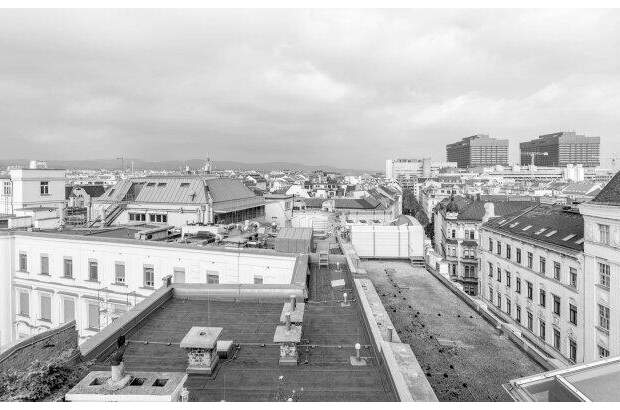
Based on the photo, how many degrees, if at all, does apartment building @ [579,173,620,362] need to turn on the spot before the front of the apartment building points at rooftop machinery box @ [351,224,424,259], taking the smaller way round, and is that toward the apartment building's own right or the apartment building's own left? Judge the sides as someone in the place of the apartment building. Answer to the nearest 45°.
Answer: approximately 45° to the apartment building's own right

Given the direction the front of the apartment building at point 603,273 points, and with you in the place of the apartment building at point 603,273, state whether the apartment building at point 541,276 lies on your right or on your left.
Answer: on your right

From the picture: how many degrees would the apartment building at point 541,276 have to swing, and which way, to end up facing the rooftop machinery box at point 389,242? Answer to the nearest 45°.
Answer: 0° — it already faces it

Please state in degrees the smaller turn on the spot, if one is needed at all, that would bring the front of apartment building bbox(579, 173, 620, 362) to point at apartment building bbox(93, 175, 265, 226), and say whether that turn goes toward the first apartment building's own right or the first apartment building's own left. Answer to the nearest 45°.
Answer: approximately 45° to the first apartment building's own right

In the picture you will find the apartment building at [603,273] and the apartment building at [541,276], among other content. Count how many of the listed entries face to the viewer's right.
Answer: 0

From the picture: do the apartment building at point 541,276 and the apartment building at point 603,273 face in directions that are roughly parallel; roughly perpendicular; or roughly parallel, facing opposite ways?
roughly parallel

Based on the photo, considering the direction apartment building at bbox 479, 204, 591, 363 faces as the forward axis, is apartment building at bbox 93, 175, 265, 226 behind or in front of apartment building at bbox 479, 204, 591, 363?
in front

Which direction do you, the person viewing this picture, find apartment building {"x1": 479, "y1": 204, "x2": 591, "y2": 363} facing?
facing the viewer and to the left of the viewer

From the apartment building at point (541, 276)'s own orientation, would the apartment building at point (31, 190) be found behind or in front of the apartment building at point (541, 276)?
in front

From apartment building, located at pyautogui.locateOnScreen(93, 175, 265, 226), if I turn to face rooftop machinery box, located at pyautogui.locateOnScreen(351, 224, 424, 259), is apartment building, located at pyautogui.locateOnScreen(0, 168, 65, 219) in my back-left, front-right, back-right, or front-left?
back-right

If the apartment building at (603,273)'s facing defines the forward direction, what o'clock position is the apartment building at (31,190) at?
the apartment building at (31,190) is roughly at 1 o'clock from the apartment building at (603,273).
